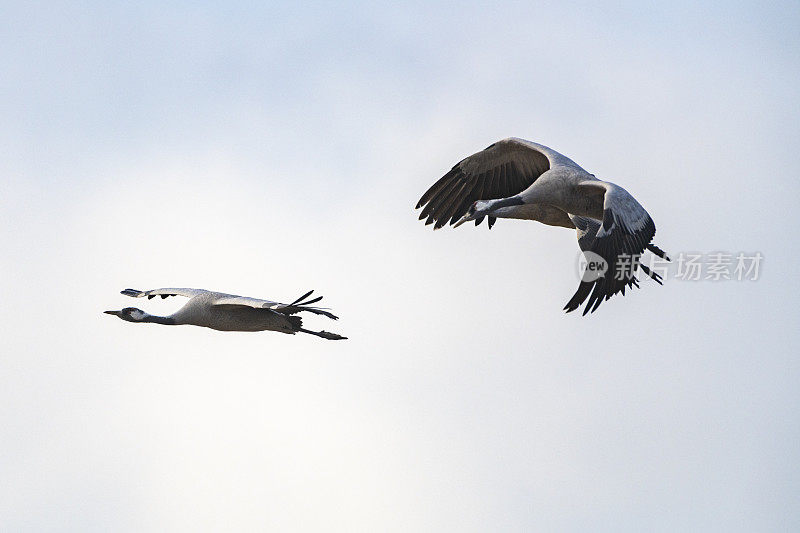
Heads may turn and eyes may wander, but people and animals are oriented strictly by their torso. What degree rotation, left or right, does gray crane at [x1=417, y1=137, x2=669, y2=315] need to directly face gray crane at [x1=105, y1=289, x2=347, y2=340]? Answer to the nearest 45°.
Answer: approximately 45° to its right

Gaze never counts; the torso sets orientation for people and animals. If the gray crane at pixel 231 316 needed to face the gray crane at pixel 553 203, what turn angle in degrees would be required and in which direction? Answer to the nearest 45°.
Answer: approximately 180°

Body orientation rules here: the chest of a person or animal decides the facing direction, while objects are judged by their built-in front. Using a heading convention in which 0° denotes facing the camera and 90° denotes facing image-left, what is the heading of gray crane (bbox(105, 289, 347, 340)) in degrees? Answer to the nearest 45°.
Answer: approximately 90°

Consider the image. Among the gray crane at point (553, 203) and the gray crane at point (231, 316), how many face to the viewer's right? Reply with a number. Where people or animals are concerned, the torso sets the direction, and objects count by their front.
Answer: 0
